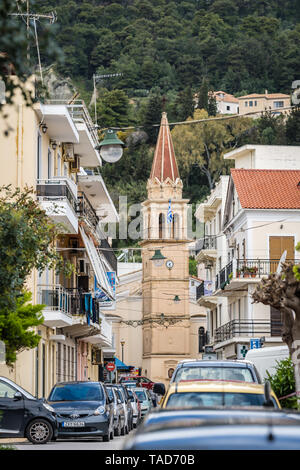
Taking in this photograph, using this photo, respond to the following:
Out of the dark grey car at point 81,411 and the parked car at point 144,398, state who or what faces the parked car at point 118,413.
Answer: the parked car at point 144,398

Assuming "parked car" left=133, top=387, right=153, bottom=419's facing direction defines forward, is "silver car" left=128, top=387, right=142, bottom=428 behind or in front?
in front

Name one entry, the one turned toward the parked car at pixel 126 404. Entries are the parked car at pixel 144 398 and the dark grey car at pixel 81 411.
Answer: the parked car at pixel 144 398

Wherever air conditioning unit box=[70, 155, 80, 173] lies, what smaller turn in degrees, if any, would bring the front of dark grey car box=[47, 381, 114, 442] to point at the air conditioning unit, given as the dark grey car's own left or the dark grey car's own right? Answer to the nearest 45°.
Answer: approximately 180°

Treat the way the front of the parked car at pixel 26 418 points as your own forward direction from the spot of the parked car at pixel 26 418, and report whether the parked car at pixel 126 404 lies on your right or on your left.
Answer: on your left

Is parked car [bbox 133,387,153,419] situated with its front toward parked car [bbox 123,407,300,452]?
yes

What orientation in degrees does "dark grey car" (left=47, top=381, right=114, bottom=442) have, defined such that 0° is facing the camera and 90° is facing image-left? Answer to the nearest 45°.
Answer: approximately 0°
